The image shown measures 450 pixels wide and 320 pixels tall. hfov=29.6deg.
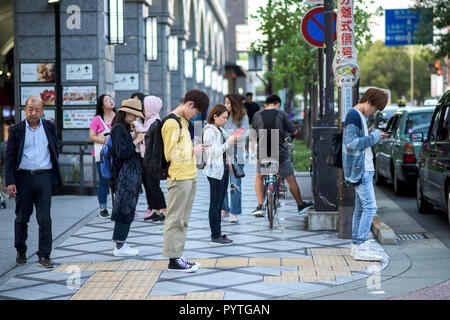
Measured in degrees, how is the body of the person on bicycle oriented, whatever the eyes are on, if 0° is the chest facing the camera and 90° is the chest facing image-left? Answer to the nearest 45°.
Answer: approximately 180°

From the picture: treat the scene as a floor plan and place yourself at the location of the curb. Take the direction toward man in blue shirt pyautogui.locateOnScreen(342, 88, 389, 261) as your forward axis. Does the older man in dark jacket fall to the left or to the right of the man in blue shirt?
right

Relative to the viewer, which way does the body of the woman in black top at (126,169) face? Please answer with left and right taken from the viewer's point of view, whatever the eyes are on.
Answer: facing to the right of the viewer

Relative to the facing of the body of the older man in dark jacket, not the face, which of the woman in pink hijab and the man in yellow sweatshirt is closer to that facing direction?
the man in yellow sweatshirt

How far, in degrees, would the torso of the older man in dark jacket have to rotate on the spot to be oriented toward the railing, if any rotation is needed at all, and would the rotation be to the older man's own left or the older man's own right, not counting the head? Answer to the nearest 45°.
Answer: approximately 180°

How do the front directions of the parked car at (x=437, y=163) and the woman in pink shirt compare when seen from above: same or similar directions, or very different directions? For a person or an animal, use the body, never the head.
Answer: very different directions

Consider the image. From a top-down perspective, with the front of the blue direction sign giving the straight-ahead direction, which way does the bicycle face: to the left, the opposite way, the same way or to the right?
the opposite way

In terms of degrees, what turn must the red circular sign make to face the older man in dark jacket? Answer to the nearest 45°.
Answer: approximately 45° to its right

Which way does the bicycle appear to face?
away from the camera
